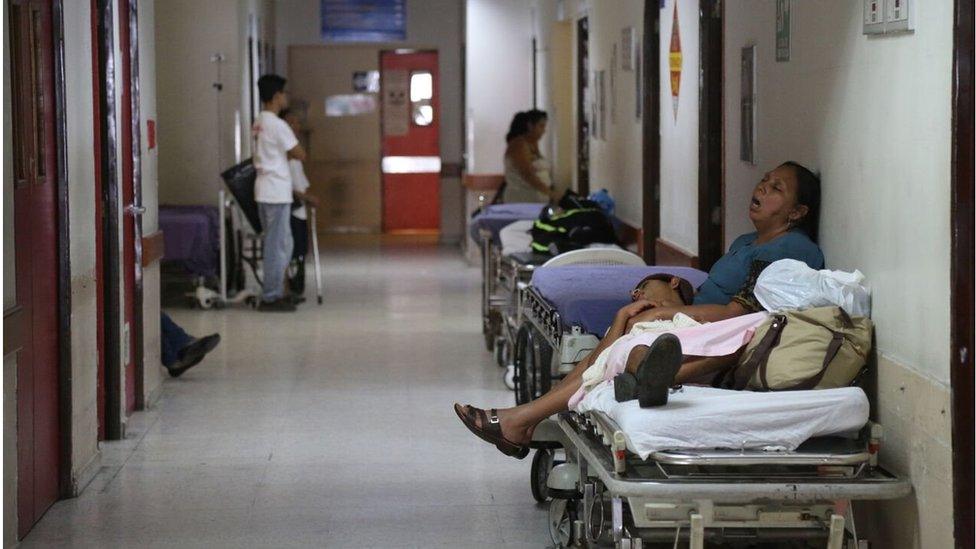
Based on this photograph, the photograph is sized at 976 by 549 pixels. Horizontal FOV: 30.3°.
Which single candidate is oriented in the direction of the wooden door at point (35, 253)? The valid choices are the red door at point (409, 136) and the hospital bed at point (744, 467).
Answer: the red door

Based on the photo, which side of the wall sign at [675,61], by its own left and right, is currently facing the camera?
left

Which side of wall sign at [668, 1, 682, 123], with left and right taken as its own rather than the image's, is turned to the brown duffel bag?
left

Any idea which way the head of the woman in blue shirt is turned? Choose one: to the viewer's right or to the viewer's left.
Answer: to the viewer's left

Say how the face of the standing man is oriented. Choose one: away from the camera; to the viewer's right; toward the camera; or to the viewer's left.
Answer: to the viewer's right

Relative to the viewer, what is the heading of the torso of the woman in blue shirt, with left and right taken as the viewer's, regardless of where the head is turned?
facing to the left of the viewer

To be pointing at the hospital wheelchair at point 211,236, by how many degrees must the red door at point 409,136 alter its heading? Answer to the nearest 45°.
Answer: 0° — it already faces it

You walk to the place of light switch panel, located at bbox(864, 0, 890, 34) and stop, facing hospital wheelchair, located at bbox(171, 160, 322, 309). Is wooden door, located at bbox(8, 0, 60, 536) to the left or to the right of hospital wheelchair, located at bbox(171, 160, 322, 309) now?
left
